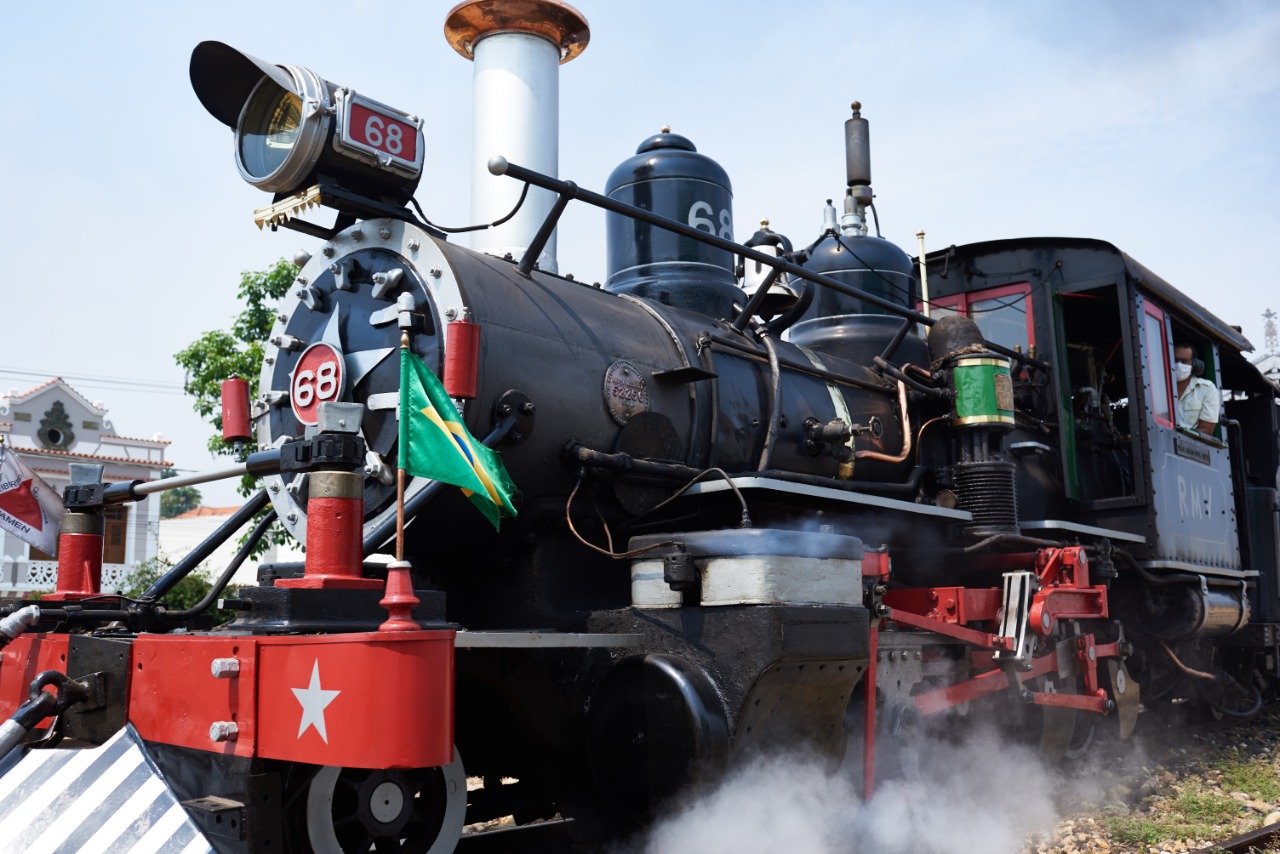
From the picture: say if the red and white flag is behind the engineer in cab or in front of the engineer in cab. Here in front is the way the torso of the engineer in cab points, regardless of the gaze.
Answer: in front

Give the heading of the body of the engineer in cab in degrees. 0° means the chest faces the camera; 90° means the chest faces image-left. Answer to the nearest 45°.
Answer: approximately 45°

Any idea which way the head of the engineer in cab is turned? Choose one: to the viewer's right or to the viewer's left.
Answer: to the viewer's left

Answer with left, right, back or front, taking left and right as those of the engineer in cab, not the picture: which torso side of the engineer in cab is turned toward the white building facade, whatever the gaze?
right

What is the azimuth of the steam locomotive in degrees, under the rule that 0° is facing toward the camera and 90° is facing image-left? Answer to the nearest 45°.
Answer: approximately 45°

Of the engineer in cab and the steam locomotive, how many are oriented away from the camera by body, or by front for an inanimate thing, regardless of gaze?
0

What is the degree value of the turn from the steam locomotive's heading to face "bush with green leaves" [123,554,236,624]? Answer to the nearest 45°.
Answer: approximately 90° to its right
